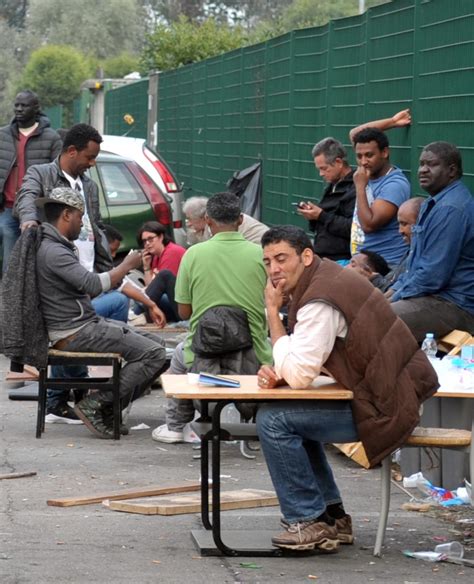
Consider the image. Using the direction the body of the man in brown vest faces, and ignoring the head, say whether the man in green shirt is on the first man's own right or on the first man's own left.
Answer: on the first man's own right

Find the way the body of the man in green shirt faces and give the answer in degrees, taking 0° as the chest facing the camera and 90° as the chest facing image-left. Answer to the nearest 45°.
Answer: approximately 180°

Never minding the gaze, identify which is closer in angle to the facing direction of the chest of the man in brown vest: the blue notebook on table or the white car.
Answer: the blue notebook on table

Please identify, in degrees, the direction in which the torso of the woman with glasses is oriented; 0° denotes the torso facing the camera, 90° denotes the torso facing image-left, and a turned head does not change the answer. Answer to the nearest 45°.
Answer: approximately 45°

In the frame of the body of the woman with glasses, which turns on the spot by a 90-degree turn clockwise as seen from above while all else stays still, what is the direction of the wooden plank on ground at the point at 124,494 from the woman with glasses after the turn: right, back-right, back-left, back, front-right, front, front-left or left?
back-left

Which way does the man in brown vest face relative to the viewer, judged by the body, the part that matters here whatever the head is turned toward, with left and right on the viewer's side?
facing to the left of the viewer

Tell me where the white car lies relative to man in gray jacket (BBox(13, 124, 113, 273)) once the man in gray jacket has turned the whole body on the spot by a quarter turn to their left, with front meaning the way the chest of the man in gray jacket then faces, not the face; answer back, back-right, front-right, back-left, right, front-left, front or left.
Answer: front-left

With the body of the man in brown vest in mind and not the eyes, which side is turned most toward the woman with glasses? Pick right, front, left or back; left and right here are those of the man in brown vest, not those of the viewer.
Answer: right

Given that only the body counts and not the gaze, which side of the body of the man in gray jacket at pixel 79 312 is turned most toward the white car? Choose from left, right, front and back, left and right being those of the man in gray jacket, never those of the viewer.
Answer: left

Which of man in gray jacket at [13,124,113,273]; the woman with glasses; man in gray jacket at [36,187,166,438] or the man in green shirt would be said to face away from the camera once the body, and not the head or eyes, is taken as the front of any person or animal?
the man in green shirt

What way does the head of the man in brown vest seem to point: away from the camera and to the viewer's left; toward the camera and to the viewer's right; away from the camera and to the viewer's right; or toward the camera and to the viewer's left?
toward the camera and to the viewer's left

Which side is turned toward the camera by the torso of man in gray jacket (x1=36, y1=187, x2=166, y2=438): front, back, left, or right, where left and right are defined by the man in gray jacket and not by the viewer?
right

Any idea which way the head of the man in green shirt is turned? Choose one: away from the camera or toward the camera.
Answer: away from the camera

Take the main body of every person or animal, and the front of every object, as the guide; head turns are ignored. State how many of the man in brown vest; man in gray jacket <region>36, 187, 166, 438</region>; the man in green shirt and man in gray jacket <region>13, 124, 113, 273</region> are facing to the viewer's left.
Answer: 1

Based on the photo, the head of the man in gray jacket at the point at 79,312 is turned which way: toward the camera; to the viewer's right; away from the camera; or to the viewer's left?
to the viewer's right
